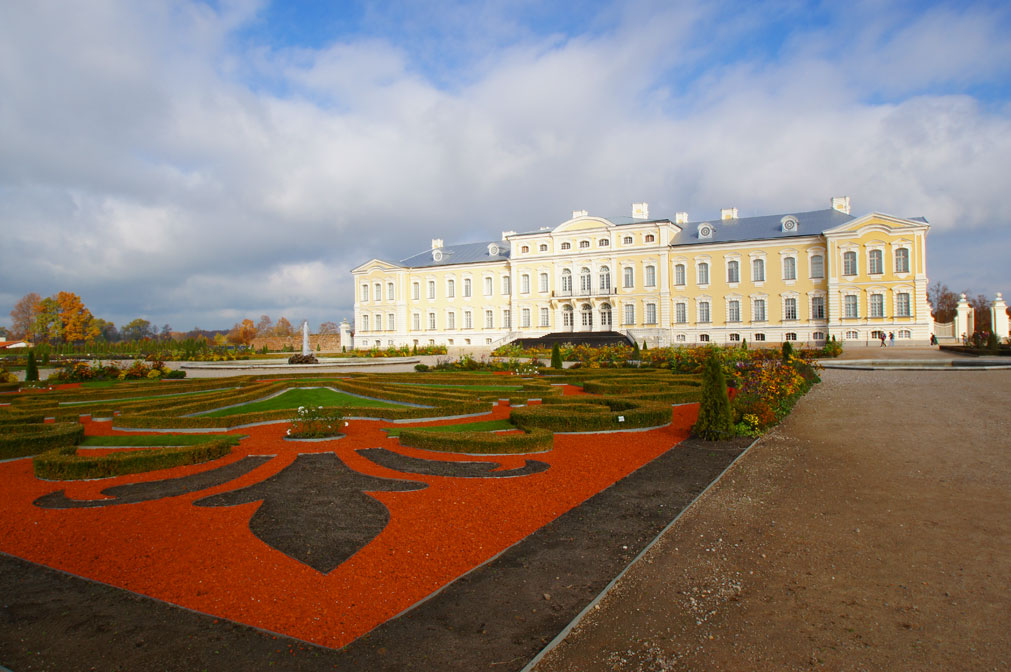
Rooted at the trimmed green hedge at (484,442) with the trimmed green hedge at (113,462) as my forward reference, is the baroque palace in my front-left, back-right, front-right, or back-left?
back-right

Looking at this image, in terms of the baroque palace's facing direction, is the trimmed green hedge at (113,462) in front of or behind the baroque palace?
in front

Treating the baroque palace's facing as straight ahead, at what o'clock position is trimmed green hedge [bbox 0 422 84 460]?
The trimmed green hedge is roughly at 11 o'clock from the baroque palace.

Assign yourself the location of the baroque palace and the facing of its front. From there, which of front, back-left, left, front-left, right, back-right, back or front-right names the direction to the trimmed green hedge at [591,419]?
front-left

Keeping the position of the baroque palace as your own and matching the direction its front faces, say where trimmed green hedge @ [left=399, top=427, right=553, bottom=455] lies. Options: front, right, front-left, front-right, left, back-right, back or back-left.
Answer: front-left

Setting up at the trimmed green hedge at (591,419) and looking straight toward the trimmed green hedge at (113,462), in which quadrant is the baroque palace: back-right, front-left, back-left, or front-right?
back-right

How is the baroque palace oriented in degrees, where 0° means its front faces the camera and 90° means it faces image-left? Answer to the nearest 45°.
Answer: approximately 45°
